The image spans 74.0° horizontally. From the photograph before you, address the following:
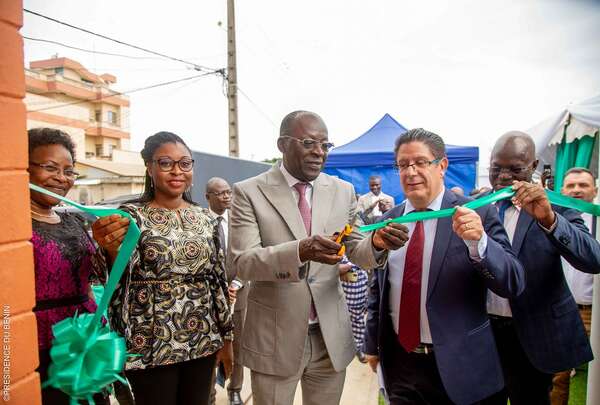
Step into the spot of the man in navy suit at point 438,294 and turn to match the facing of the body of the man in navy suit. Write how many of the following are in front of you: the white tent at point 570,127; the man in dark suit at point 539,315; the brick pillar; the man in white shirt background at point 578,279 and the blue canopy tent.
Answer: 1

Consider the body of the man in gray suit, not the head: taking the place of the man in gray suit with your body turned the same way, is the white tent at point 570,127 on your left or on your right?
on your left

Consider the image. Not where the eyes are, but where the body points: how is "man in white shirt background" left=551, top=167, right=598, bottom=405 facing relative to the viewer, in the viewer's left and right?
facing the viewer

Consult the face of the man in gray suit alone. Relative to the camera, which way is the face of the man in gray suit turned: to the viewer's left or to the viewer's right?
to the viewer's right

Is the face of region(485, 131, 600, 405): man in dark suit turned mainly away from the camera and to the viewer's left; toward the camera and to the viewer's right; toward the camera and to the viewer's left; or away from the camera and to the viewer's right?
toward the camera and to the viewer's left

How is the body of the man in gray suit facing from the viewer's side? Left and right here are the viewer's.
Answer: facing the viewer and to the right of the viewer

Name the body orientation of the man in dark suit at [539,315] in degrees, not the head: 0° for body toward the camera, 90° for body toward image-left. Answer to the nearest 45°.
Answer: approximately 45°

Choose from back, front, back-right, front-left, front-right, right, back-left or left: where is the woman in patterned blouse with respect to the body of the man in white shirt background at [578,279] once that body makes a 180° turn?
back-left

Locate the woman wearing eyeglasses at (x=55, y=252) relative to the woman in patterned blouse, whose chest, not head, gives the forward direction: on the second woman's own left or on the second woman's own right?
on the second woman's own right

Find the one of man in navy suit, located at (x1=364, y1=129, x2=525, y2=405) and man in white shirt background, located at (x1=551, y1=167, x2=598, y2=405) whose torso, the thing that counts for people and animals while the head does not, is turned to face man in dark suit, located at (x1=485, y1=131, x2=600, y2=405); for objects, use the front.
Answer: the man in white shirt background

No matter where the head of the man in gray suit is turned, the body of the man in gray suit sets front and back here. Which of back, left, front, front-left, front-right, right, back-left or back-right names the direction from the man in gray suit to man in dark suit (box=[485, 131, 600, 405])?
front-left

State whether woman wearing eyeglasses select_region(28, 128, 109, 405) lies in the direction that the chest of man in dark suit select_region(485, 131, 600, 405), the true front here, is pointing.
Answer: yes

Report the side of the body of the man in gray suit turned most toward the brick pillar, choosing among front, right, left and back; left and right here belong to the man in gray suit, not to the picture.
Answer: right

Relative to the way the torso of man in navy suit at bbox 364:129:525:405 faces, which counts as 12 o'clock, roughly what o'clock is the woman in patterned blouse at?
The woman in patterned blouse is roughly at 1 o'clock from the man in navy suit.

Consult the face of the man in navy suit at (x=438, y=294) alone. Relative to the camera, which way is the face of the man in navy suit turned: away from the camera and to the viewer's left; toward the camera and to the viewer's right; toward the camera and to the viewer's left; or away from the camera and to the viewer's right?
toward the camera and to the viewer's left

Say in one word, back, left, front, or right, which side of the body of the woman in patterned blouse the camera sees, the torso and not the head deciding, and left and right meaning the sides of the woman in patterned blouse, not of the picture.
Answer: front

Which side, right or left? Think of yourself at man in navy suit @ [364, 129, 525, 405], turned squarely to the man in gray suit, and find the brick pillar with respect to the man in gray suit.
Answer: left
